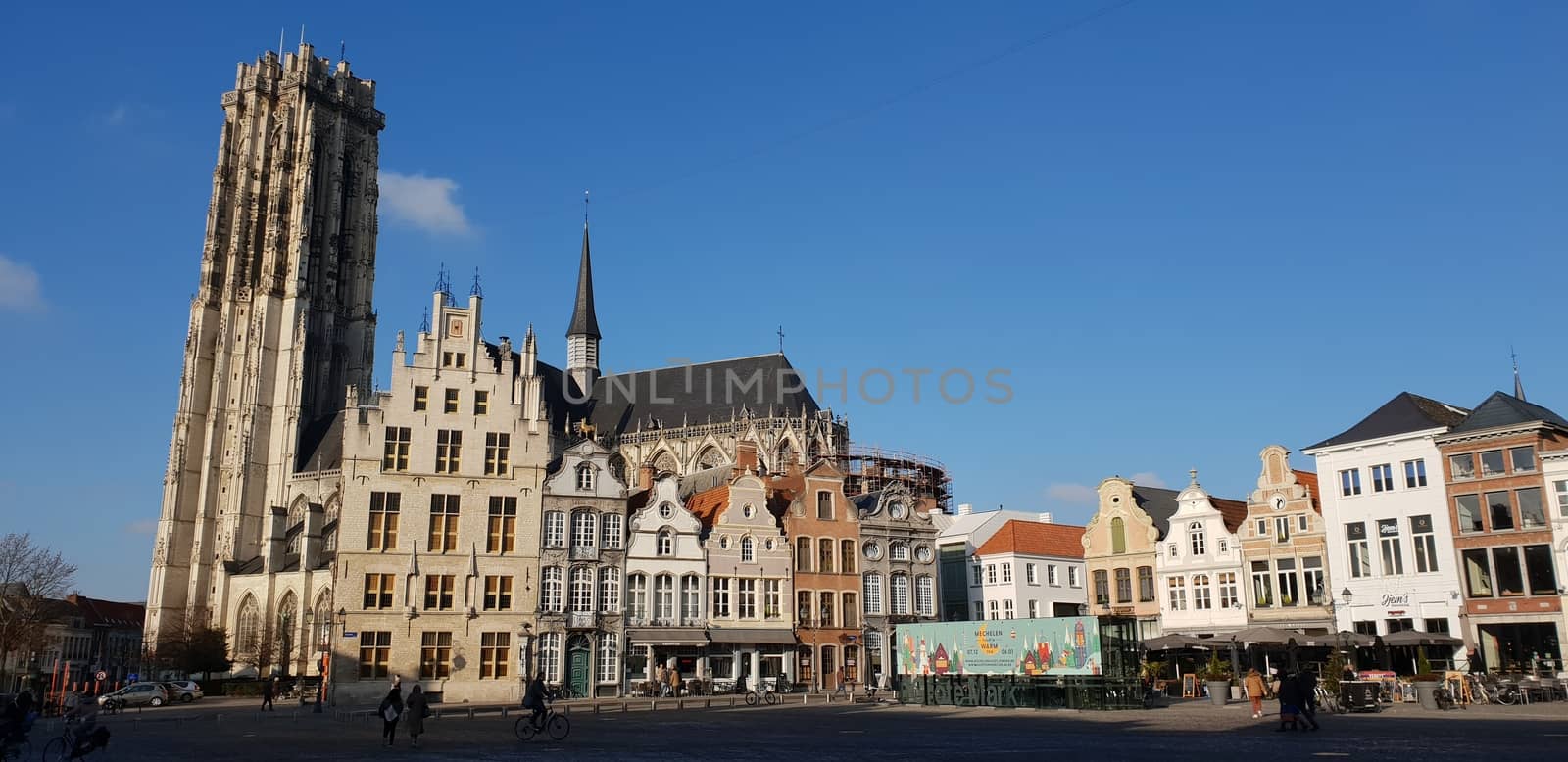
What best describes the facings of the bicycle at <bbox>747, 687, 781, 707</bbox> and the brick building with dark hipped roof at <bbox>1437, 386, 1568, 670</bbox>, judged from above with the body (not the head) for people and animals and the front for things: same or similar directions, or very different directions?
very different directions

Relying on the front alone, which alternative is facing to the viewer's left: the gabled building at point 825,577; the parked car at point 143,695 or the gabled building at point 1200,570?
the parked car

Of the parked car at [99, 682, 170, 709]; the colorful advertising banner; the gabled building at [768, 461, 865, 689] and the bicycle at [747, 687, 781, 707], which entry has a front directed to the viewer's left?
the parked car

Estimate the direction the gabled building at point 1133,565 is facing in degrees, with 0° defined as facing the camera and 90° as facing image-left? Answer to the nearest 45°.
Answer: approximately 45°

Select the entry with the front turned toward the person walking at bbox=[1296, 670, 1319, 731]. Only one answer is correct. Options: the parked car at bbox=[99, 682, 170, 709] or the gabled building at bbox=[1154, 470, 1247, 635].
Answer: the gabled building
